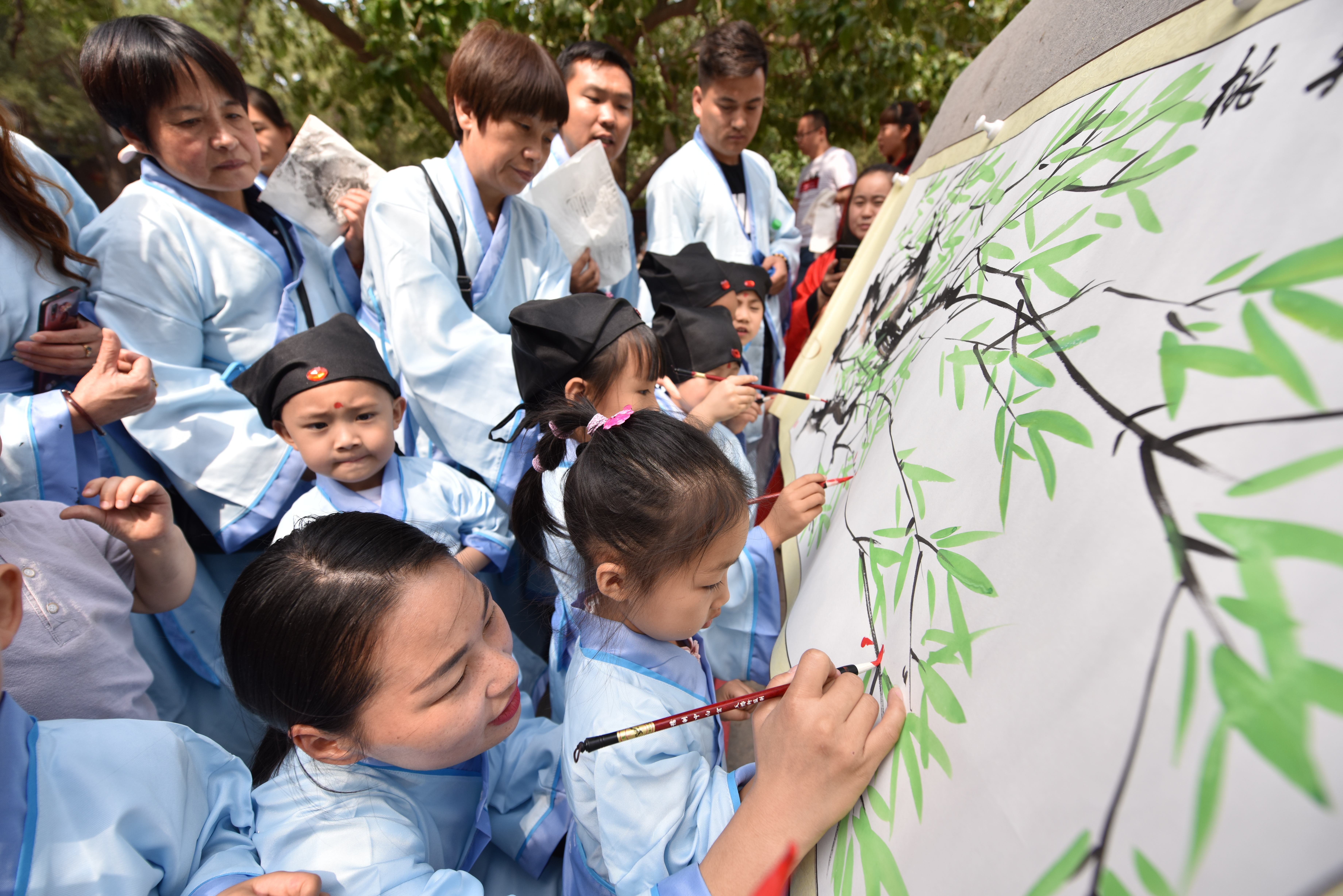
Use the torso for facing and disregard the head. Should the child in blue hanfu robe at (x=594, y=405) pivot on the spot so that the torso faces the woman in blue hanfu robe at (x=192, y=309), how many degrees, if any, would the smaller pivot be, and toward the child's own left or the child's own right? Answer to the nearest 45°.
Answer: approximately 180°

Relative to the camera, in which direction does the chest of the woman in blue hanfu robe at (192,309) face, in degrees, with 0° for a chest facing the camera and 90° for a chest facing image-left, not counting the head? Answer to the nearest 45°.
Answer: approximately 315°

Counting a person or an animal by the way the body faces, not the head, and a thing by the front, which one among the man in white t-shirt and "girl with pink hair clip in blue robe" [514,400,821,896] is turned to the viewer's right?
the girl with pink hair clip in blue robe

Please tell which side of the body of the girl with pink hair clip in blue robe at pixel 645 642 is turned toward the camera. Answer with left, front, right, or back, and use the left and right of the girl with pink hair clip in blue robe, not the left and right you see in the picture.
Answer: right

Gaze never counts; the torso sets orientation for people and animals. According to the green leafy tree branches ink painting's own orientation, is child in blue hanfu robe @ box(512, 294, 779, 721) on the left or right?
on its right

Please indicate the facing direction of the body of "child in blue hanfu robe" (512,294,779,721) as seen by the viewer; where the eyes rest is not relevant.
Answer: to the viewer's right

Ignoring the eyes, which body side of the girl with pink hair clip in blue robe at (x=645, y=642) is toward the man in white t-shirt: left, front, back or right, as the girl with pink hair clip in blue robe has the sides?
left
